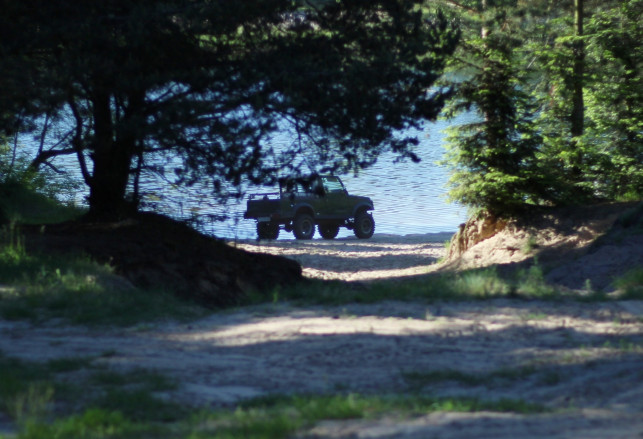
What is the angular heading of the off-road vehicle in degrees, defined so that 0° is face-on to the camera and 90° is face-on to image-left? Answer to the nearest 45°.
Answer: approximately 225°

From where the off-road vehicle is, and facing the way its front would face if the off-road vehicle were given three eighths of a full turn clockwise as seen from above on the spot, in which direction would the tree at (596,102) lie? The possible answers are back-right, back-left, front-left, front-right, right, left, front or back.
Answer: front-left

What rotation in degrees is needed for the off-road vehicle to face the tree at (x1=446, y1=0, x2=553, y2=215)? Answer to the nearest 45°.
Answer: approximately 90° to its right

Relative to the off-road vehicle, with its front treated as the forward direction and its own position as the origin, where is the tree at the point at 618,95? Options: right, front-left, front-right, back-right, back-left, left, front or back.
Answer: right

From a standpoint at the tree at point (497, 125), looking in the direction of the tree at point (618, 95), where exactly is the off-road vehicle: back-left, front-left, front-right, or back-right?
back-left
